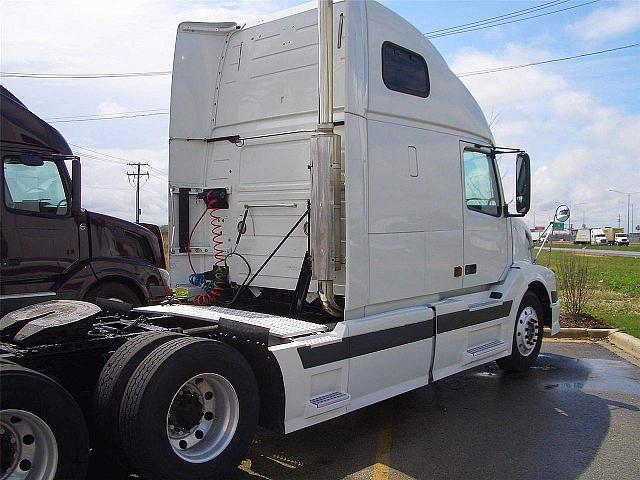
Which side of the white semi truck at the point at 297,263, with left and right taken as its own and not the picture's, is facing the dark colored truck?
left

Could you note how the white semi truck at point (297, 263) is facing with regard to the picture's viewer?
facing away from the viewer and to the right of the viewer
